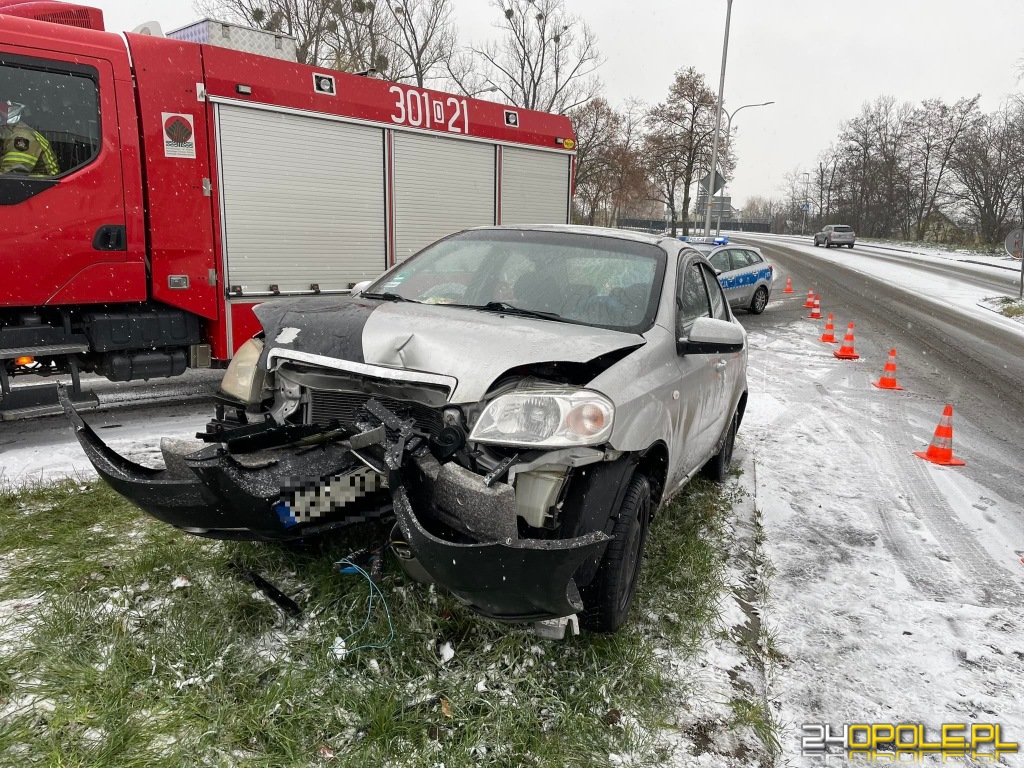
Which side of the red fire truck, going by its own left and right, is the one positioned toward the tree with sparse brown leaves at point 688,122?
back

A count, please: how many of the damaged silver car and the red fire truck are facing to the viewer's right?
0

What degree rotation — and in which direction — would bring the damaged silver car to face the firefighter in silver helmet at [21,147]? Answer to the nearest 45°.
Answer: approximately 90° to its right

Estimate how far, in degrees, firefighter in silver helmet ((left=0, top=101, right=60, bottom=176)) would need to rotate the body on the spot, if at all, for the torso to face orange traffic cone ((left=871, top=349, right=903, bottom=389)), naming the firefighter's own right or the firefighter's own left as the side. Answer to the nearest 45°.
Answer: approximately 180°

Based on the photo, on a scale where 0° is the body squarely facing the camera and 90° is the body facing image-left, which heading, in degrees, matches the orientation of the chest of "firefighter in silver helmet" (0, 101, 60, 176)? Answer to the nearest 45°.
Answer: approximately 90°

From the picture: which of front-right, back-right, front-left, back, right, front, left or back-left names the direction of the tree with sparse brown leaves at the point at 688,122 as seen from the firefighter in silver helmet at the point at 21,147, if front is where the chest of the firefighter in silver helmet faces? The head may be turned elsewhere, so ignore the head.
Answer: back-right

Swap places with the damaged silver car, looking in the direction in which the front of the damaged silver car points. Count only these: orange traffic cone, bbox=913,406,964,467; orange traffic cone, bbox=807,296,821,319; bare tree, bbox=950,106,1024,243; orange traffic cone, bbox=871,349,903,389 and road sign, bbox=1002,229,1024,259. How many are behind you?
5

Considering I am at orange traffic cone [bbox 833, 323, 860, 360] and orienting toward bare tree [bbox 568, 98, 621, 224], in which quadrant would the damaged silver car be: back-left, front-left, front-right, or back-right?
back-left

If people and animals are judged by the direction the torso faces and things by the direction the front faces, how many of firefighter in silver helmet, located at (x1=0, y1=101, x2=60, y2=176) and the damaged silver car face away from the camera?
0

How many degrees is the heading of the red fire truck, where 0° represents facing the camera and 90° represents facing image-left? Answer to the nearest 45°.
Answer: approximately 45°

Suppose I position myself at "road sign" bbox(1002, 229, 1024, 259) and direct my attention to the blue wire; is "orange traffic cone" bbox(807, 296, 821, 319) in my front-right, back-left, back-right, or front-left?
front-right

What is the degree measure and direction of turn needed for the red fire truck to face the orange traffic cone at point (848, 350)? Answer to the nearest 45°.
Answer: approximately 135° to its left

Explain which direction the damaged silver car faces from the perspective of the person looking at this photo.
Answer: facing the viewer and to the left of the viewer
